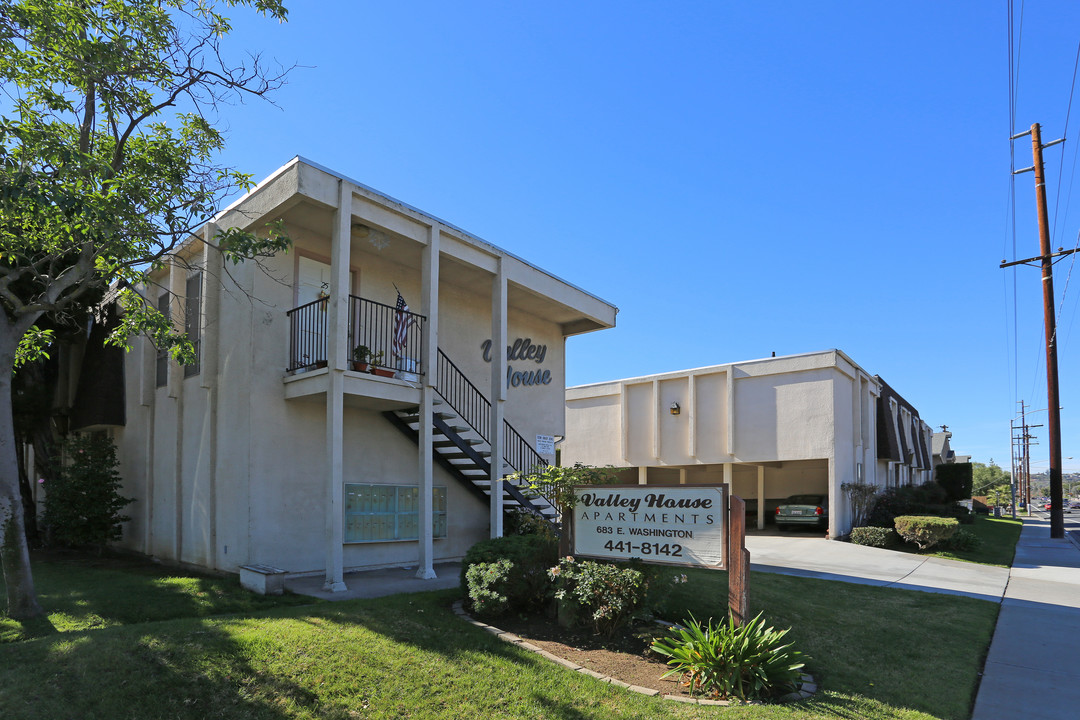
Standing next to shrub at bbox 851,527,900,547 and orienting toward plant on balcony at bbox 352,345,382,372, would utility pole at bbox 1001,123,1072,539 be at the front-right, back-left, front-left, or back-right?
back-left

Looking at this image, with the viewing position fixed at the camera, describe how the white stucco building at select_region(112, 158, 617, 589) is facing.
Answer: facing the viewer and to the right of the viewer

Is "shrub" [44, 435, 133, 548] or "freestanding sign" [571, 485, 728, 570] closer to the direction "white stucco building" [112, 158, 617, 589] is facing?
the freestanding sign

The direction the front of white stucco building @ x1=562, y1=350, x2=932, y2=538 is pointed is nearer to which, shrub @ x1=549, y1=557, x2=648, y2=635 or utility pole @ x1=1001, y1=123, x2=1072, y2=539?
the shrub

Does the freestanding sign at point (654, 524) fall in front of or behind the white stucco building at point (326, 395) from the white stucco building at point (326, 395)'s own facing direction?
in front

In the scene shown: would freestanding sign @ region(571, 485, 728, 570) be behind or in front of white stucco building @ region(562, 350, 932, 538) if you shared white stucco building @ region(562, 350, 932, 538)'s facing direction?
in front

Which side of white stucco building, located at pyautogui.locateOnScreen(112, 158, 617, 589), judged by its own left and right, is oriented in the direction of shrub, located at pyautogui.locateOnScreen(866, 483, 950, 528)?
left

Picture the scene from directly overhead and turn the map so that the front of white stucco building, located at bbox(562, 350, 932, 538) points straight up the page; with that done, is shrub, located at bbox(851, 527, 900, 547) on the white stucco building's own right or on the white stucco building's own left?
on the white stucco building's own left

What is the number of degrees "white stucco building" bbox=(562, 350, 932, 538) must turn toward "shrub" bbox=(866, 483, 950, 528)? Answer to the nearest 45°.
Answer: approximately 135° to its left

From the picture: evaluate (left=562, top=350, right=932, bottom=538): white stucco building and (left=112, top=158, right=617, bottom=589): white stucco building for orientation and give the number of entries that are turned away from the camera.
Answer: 0
